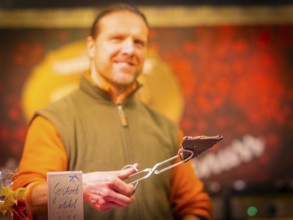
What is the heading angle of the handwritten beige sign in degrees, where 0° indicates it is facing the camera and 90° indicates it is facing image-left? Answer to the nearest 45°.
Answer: approximately 0°
